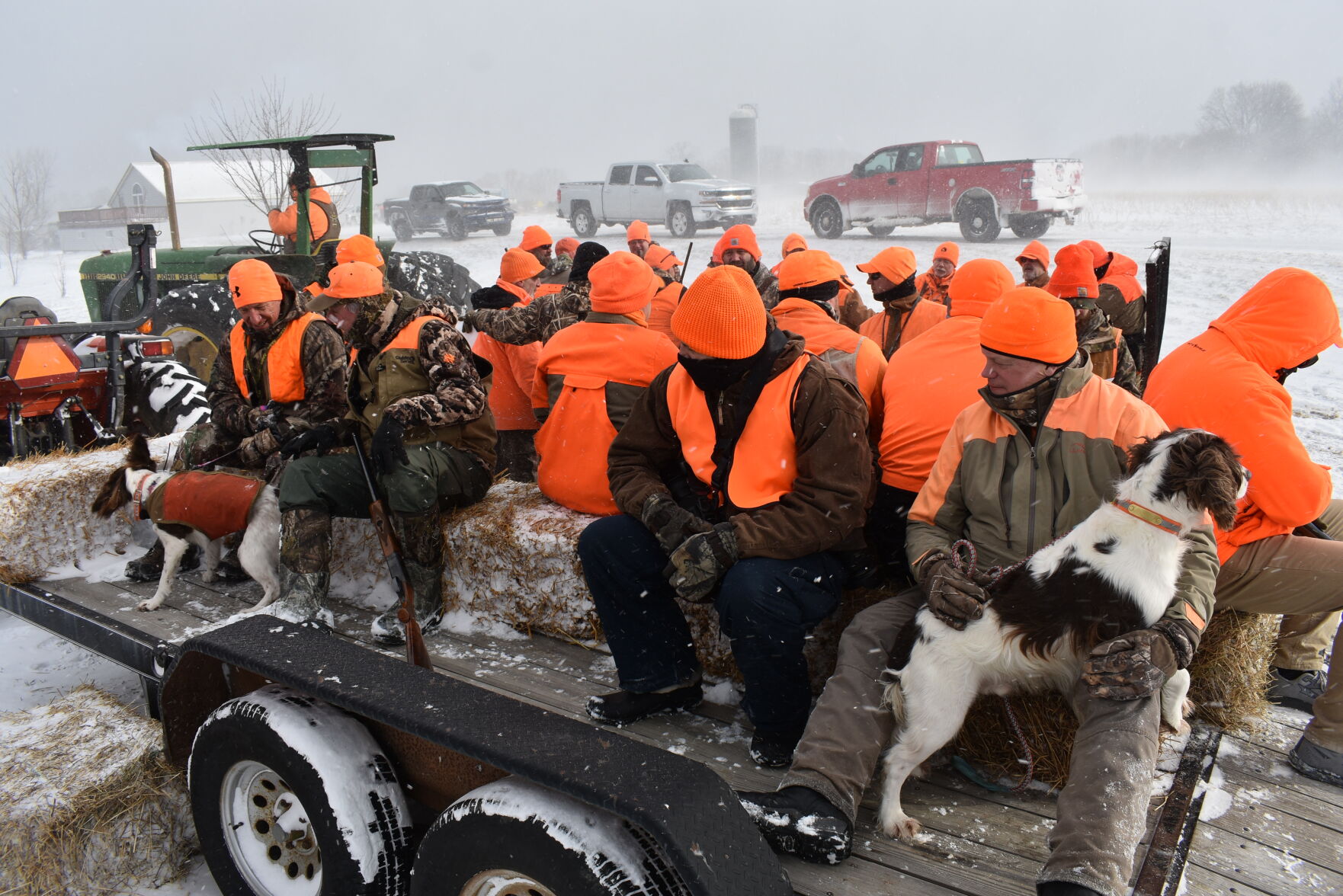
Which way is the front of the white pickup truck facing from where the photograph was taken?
facing the viewer and to the right of the viewer

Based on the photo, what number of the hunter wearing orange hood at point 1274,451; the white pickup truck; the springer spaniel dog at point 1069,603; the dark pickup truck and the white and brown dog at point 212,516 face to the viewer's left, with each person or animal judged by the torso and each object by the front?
1

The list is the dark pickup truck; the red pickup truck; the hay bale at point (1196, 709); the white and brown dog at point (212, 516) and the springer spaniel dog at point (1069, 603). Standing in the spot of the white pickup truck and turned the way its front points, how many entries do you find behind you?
1

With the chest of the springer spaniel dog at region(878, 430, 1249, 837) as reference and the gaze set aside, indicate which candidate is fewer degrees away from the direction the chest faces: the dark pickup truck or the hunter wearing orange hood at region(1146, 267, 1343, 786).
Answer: the hunter wearing orange hood

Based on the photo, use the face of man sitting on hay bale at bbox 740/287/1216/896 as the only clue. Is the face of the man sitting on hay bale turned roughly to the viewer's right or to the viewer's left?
to the viewer's left

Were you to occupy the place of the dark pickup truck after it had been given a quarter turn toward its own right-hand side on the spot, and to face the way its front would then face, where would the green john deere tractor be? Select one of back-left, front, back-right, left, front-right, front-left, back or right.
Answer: front-left

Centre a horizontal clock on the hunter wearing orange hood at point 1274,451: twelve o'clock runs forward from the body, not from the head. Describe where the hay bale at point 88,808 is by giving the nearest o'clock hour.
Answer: The hay bale is roughly at 5 o'clock from the hunter wearing orange hood.

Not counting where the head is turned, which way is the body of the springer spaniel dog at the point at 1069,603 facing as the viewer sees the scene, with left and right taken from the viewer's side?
facing to the right of the viewer

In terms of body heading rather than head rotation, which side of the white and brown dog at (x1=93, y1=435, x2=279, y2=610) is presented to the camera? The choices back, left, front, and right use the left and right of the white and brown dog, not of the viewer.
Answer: left

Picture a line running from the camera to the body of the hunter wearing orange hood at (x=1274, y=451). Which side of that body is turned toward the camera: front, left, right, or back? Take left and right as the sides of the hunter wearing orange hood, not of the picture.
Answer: right

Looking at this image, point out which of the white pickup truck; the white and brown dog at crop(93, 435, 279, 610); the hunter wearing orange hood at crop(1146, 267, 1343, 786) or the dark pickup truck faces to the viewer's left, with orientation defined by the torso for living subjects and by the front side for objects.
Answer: the white and brown dog

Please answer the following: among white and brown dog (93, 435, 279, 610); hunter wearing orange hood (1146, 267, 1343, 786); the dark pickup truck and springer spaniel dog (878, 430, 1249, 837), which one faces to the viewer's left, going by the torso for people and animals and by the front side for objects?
the white and brown dog

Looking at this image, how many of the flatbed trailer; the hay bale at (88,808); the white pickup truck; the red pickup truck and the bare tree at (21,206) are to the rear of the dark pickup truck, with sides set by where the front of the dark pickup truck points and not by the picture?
1

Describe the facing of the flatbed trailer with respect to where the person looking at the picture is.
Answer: facing away from the viewer and to the left of the viewer

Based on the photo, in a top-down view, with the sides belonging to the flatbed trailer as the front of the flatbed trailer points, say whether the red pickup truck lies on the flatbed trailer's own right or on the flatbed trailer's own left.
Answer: on the flatbed trailer's own right

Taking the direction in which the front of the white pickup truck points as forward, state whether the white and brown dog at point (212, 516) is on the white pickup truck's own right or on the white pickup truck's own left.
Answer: on the white pickup truck's own right
